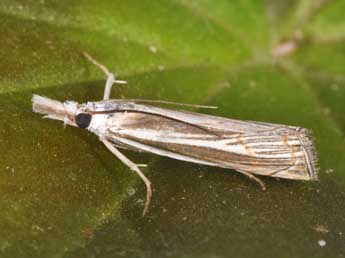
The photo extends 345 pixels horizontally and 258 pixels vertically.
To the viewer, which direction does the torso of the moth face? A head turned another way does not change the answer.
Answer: to the viewer's left
